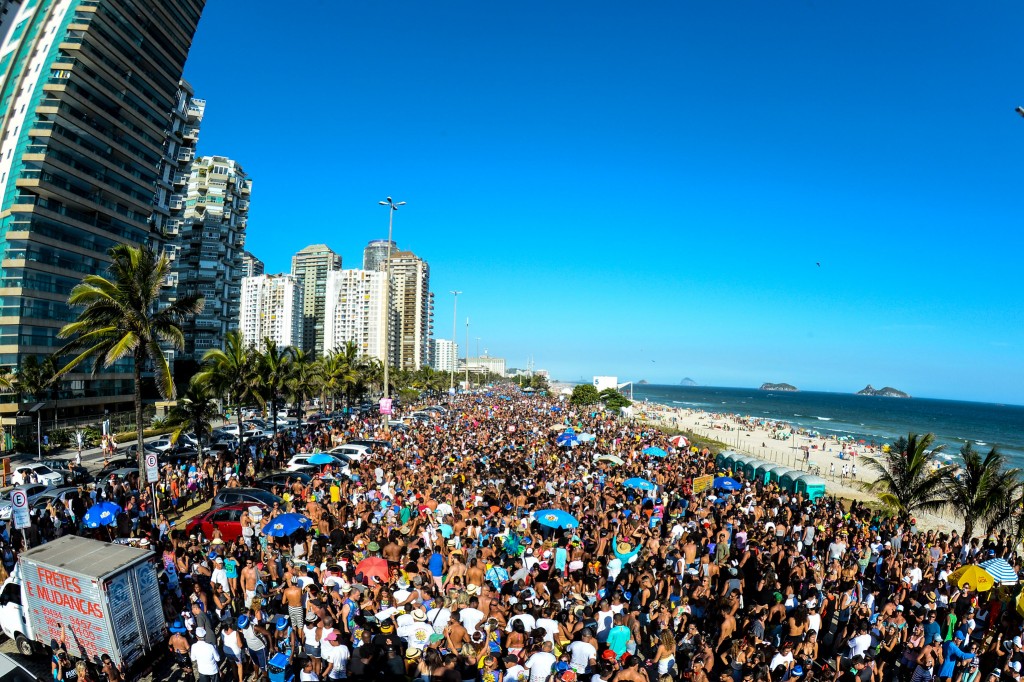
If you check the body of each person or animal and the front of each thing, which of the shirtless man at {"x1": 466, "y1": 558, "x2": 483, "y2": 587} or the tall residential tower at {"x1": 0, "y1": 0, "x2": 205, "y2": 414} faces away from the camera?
the shirtless man

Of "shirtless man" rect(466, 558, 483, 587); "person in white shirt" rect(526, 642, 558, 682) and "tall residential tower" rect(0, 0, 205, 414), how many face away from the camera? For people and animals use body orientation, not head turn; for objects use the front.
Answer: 2

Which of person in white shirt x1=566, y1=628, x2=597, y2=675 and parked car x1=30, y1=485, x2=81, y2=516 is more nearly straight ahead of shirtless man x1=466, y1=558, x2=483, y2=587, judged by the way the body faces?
the parked car

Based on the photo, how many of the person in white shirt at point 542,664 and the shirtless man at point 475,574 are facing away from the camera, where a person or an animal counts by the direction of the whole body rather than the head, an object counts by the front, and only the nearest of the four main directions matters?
2

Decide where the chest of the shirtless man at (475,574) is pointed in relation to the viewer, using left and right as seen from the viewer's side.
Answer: facing away from the viewer

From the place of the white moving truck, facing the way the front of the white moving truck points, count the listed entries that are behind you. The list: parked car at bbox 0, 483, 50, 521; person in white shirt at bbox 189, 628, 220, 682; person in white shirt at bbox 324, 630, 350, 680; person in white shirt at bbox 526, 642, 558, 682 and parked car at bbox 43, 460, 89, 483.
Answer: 3

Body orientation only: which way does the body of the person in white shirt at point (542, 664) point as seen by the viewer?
away from the camera
